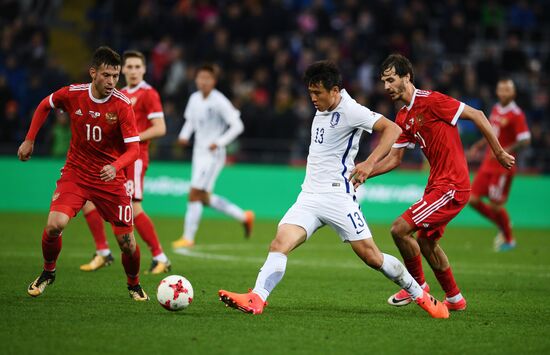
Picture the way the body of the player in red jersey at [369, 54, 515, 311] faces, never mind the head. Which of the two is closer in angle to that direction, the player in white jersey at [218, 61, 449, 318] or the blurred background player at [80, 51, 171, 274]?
the player in white jersey

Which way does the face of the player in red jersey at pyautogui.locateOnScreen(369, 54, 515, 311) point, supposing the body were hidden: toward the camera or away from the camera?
toward the camera

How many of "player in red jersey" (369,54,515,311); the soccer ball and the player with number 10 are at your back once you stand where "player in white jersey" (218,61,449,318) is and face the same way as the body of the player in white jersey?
1

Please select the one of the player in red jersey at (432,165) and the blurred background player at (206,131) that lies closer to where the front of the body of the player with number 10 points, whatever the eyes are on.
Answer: the player in red jersey

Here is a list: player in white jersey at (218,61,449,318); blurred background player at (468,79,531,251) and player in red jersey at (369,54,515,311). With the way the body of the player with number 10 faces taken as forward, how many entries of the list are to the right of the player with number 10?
0

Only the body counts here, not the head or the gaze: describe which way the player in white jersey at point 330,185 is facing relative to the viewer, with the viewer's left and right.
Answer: facing the viewer and to the left of the viewer

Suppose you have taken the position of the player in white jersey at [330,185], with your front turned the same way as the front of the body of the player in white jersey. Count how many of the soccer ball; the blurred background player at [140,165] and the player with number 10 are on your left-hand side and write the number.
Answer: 0

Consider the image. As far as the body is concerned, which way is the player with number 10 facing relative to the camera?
toward the camera

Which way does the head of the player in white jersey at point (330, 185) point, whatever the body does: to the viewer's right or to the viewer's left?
to the viewer's left

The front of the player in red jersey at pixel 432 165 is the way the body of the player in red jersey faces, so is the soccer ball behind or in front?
in front

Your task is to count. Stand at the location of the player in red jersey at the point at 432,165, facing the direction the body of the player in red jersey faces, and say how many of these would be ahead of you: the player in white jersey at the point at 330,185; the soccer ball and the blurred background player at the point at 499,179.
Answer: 2

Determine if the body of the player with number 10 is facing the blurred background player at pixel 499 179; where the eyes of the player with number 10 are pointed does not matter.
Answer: no

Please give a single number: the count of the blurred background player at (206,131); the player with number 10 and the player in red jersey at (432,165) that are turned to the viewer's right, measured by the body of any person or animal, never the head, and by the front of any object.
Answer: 0

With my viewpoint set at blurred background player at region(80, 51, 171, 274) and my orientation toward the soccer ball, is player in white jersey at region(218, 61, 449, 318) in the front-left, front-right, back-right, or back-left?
front-left

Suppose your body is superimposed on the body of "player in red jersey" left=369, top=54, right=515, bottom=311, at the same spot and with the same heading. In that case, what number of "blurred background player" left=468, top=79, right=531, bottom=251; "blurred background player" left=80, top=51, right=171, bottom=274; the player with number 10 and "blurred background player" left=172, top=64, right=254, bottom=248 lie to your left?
0

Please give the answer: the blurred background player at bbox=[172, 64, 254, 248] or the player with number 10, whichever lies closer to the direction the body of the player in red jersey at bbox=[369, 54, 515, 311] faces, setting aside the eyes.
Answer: the player with number 10

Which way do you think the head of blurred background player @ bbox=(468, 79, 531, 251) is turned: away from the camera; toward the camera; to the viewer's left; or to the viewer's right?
toward the camera

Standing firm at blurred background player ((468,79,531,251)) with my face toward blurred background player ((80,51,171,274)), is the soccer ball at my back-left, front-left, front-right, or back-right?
front-left

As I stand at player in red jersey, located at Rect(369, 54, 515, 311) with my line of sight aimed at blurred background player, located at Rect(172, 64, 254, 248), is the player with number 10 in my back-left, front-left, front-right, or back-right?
front-left
